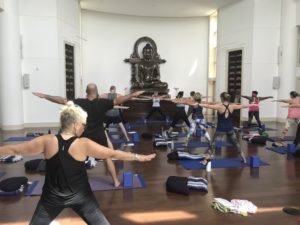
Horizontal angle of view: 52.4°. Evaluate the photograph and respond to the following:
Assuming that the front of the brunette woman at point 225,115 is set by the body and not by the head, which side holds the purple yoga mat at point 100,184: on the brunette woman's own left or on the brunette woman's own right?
on the brunette woman's own left

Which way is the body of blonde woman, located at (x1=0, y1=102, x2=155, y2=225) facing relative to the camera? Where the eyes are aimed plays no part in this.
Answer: away from the camera

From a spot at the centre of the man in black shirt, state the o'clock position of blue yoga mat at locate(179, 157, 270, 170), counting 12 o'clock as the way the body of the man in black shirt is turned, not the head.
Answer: The blue yoga mat is roughly at 2 o'clock from the man in black shirt.

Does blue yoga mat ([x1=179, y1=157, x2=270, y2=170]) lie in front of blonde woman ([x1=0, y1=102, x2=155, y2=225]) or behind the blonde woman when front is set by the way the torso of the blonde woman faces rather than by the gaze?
in front

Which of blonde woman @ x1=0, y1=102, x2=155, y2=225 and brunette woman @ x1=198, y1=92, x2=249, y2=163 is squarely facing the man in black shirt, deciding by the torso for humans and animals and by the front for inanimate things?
blonde woman @ x1=0, y1=102, x2=155, y2=225

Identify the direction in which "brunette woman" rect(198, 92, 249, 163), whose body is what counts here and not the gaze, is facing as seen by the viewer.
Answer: away from the camera

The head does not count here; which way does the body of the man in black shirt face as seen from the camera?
away from the camera

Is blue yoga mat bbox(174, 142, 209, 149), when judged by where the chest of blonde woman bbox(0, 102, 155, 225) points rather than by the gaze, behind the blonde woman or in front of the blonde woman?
in front
